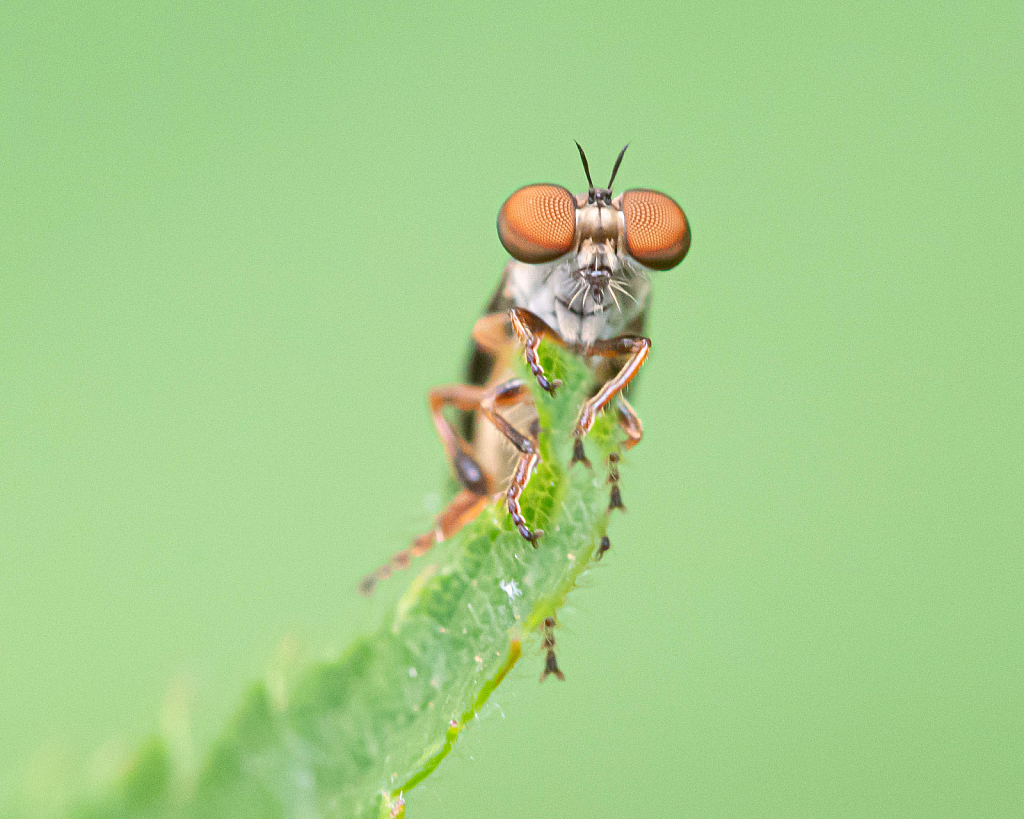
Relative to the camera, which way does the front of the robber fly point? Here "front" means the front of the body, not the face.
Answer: toward the camera
